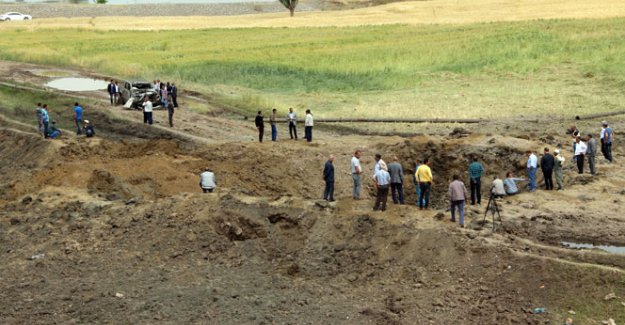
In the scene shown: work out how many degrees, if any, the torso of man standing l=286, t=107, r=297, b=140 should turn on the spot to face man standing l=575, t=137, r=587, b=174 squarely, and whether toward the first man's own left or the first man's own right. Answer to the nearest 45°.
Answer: approximately 45° to the first man's own left

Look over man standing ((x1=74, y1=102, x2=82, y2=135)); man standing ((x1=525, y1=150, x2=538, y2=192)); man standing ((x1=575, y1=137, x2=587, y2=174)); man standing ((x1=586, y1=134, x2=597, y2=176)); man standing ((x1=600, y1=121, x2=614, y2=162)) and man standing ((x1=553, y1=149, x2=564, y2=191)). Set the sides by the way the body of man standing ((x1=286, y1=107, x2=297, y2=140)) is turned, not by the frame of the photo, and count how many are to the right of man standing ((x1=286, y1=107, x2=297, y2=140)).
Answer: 1

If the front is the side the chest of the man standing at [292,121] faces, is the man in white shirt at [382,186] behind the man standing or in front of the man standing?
in front

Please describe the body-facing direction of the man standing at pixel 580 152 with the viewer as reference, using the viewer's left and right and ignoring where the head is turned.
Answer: facing the viewer and to the left of the viewer

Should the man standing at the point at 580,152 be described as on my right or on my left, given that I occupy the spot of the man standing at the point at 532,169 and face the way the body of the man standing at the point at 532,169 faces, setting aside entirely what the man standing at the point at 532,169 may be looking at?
on my right

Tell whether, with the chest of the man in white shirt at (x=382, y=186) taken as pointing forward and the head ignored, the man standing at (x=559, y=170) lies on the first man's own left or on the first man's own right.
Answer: on the first man's own right

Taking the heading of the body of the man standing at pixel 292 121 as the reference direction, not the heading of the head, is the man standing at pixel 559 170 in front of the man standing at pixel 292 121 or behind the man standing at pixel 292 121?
in front

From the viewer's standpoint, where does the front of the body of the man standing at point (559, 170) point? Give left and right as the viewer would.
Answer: facing to the left of the viewer

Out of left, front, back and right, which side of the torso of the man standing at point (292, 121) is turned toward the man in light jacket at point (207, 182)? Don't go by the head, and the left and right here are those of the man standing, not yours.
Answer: front
